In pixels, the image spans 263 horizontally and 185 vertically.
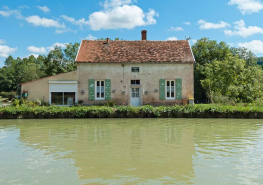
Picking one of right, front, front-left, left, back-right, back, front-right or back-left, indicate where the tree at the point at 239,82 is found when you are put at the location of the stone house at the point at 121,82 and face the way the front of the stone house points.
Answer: left

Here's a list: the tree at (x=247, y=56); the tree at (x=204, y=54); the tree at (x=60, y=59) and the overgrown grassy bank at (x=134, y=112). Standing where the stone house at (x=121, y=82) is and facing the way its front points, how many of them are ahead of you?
1

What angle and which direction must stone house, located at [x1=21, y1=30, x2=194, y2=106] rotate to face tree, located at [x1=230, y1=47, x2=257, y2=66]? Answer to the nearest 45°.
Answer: approximately 135° to its left

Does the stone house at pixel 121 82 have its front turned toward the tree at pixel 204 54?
no

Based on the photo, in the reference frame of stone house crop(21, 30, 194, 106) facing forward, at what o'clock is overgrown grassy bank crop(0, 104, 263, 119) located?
The overgrown grassy bank is roughly at 12 o'clock from the stone house.

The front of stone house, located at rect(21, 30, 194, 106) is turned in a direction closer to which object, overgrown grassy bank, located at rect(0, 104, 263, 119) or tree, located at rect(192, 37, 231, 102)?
the overgrown grassy bank

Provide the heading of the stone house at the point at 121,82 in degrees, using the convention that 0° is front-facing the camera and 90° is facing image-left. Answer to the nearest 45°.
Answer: approximately 0°

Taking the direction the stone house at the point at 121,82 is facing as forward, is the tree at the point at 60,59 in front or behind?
behind
